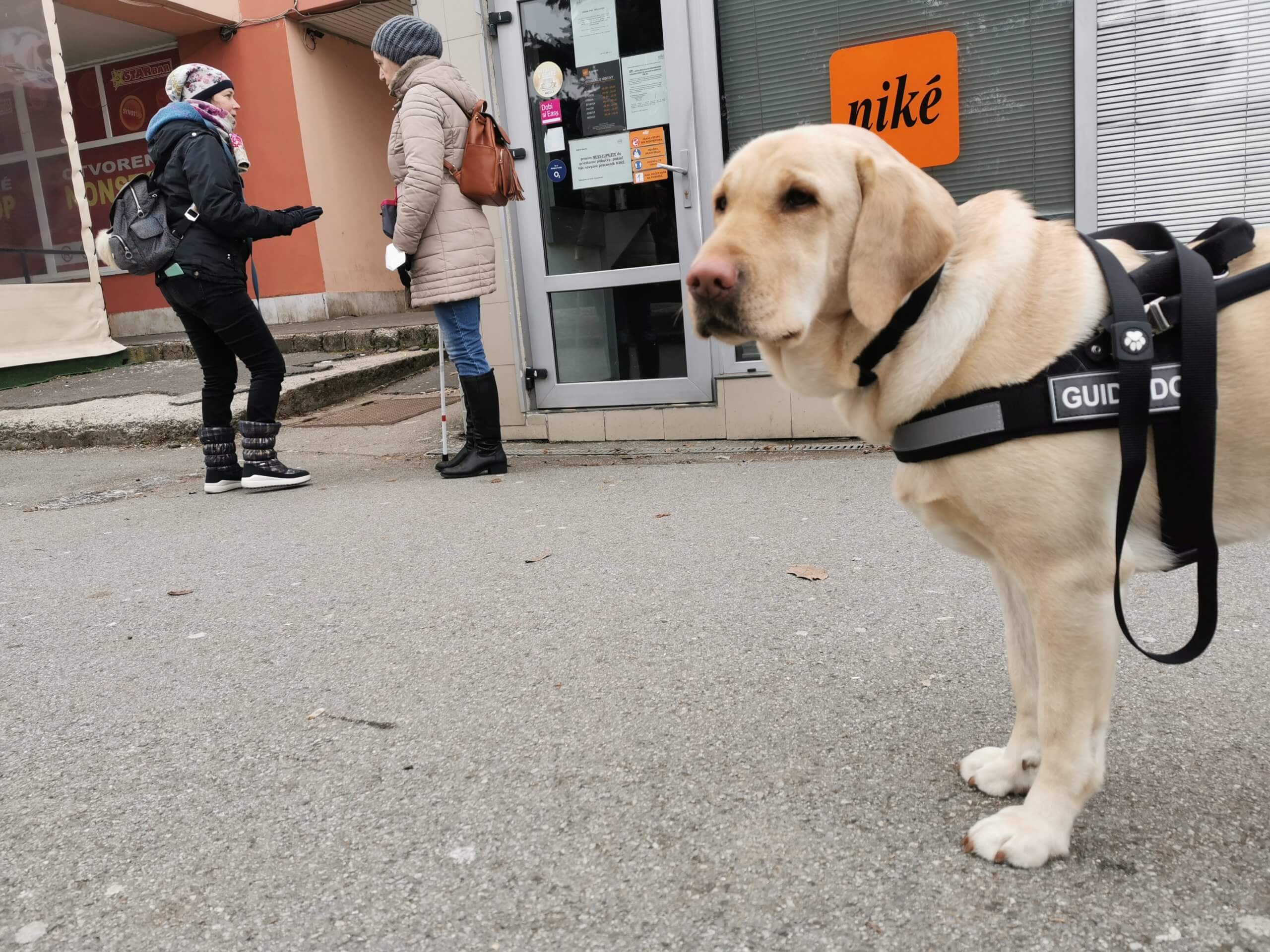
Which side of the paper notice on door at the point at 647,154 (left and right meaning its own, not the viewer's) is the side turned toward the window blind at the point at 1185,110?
left

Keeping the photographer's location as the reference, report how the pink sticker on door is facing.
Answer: facing the viewer

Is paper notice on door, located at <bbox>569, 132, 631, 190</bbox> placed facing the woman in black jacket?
no

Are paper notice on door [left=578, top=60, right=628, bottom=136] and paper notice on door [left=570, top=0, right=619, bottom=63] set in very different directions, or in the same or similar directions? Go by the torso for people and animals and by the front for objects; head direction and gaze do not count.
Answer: same or similar directions

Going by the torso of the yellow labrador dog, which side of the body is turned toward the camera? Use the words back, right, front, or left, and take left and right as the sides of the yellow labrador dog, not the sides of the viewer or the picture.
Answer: left

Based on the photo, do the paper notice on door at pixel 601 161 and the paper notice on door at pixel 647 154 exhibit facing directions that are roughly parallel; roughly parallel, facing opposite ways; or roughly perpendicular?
roughly parallel

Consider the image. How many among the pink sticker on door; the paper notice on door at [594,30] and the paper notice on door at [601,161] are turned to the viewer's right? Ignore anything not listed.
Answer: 0

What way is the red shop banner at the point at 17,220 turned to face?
toward the camera

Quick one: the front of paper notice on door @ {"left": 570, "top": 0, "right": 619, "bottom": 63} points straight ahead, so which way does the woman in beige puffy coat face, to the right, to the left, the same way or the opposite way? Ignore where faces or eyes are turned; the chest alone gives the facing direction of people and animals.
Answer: to the right

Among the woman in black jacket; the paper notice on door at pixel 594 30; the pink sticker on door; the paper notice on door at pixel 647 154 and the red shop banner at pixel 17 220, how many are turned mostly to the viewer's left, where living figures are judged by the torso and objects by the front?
0

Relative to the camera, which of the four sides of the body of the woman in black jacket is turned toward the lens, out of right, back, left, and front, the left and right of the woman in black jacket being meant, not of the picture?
right

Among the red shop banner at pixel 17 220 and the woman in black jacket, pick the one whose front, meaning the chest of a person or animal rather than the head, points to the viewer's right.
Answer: the woman in black jacket

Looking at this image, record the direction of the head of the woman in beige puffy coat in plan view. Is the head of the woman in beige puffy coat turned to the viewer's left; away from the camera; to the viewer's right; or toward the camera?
to the viewer's left

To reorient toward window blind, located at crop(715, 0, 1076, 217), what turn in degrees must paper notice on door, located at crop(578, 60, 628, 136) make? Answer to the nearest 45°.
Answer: approximately 90° to its left

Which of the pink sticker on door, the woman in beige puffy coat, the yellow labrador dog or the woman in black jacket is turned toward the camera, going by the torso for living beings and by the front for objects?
the pink sticker on door
